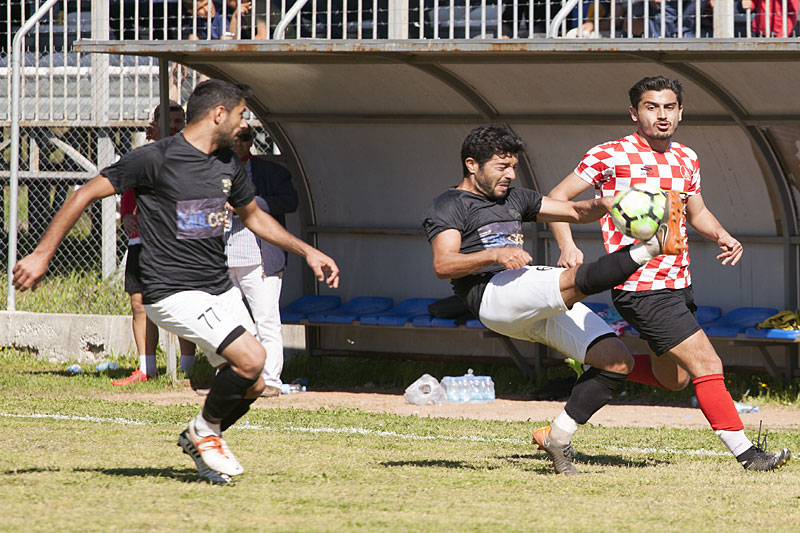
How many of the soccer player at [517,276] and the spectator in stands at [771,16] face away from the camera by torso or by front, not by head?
0

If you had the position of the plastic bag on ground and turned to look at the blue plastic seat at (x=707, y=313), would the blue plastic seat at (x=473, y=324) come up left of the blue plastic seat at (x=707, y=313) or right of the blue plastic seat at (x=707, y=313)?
left

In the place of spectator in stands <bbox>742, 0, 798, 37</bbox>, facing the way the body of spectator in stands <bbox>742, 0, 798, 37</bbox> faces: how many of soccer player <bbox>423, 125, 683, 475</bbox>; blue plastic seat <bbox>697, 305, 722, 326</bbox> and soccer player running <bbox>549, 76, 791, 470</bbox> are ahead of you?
3

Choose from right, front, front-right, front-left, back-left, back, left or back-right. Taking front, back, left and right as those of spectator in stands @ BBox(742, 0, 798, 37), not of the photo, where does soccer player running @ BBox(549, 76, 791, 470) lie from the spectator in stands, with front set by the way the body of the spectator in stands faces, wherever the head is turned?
front

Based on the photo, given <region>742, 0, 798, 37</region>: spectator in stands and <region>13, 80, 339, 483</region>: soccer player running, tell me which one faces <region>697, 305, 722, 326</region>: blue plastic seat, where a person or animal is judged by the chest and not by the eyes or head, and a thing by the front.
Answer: the spectator in stands

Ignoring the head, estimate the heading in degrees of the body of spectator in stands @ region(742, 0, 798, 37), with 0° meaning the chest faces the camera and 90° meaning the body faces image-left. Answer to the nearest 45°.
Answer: approximately 0°

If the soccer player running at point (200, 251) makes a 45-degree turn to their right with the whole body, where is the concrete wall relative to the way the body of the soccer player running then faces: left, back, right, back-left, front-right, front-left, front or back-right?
back

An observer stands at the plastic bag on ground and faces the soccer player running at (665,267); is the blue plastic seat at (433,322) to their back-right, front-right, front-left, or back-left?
back-left

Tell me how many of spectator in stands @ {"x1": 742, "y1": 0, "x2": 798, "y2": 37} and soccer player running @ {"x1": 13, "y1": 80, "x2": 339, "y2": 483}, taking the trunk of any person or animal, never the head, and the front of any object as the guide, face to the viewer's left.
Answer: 0

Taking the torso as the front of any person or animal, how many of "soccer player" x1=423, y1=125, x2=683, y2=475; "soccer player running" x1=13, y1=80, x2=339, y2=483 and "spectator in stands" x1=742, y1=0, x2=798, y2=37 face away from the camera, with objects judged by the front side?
0

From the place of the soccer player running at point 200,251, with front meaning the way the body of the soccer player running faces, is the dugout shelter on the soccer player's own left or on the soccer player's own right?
on the soccer player's own left

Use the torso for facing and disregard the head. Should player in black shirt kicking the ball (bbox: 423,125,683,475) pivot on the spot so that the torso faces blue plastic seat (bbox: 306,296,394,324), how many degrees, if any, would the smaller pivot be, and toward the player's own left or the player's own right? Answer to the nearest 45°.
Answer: approximately 135° to the player's own left

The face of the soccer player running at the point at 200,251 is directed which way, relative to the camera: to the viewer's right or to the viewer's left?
to the viewer's right

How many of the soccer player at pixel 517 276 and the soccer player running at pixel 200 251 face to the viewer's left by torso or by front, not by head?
0

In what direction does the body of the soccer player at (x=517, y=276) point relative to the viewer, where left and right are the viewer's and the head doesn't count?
facing the viewer and to the right of the viewer

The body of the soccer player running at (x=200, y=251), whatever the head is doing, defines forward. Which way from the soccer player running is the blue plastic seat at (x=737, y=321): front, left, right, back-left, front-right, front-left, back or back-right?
left
